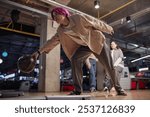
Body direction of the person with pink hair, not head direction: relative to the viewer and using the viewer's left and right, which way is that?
facing the viewer and to the left of the viewer

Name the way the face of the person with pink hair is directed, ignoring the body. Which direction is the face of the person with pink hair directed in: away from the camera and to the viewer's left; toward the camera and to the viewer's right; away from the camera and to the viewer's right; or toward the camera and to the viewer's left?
toward the camera and to the viewer's left
